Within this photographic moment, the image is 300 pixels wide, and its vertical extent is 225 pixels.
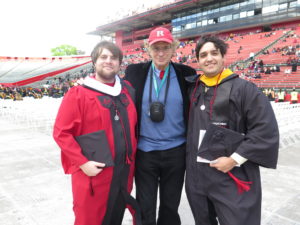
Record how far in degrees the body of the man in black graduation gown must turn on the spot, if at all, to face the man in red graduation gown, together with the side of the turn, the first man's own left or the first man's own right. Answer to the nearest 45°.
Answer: approximately 45° to the first man's own right

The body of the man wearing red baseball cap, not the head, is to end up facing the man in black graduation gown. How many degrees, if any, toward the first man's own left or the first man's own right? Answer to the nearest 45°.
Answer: approximately 45° to the first man's own left

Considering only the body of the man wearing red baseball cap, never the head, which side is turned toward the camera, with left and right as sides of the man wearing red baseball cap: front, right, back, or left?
front

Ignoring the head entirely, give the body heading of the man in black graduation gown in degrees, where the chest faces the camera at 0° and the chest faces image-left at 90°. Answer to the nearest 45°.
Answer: approximately 45°

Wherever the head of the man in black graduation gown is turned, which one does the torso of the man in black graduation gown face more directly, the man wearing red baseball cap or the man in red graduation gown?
the man in red graduation gown

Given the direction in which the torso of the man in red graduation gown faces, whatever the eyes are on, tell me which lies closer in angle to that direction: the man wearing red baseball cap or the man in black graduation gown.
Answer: the man in black graduation gown

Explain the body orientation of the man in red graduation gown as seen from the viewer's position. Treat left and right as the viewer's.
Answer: facing the viewer and to the right of the viewer

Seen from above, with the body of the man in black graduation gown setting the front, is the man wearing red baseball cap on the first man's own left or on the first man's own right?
on the first man's own right

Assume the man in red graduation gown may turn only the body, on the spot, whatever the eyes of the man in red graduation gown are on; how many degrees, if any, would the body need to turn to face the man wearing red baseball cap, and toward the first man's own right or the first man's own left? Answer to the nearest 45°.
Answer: approximately 45° to the first man's own left

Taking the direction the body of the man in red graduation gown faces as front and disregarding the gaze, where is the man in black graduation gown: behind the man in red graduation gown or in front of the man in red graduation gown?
in front
